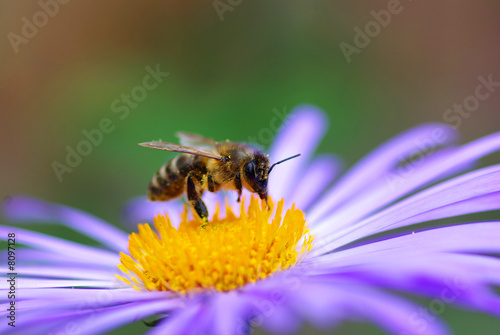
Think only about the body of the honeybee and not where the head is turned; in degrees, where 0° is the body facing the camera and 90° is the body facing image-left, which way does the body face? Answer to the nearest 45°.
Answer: approximately 270°
